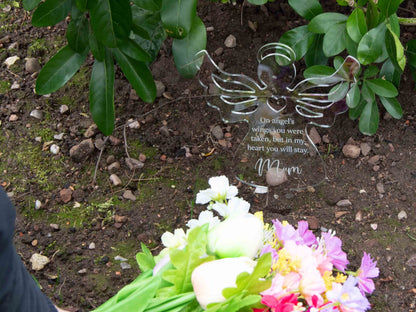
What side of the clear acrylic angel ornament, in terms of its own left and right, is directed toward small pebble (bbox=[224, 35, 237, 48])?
back

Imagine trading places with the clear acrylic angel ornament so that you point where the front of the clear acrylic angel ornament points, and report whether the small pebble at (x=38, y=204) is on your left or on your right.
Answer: on your right

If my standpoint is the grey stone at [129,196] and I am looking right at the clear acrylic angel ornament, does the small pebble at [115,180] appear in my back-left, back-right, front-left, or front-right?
back-left

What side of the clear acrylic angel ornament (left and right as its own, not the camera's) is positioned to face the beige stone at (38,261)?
right

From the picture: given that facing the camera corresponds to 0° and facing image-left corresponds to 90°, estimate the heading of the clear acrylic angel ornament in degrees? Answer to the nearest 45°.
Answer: approximately 0°
